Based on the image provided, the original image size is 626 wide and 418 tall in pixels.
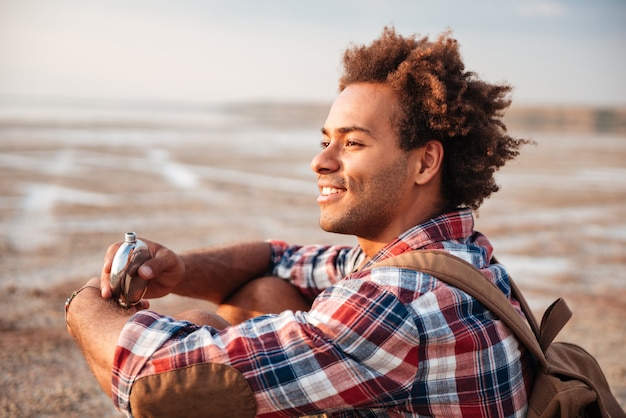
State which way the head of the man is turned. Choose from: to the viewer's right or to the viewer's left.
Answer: to the viewer's left

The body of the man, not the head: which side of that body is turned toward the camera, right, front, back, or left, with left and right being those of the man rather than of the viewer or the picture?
left

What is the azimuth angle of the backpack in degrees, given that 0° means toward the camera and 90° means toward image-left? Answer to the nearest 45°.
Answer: approximately 270°
